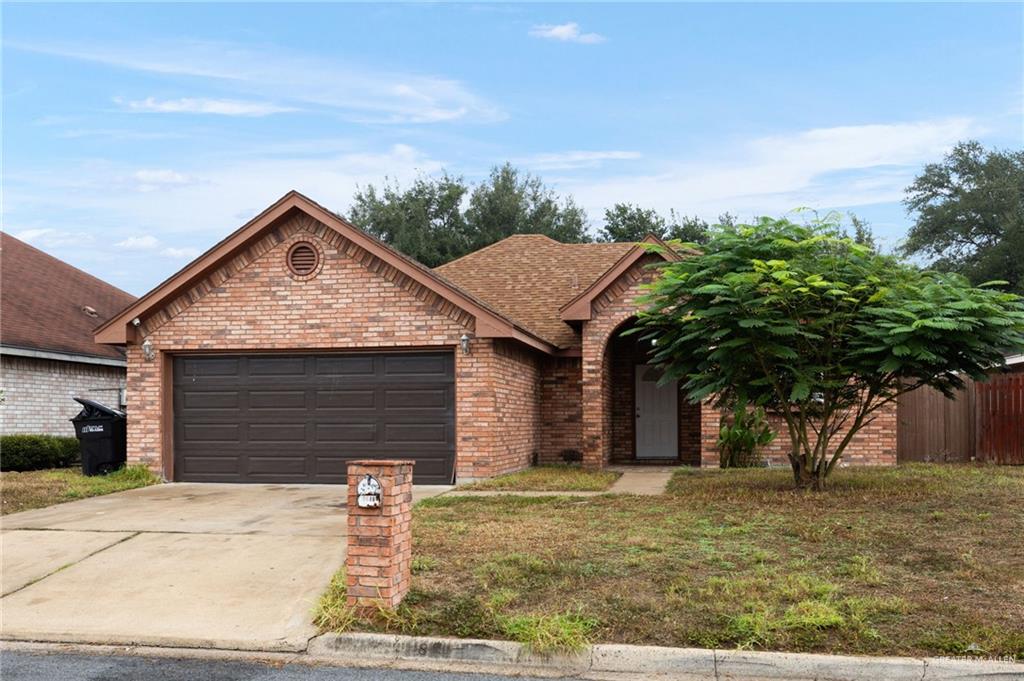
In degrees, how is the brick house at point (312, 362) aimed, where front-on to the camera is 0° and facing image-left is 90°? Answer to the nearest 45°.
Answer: approximately 0°

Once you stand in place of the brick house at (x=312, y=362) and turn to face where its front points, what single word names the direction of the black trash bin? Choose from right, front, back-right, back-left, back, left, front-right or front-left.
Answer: right

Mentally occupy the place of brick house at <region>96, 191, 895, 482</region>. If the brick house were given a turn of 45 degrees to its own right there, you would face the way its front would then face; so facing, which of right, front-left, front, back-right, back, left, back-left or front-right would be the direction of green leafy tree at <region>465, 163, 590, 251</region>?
back-right

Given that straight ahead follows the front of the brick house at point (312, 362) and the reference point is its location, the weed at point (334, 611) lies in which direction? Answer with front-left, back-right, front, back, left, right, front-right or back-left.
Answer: front

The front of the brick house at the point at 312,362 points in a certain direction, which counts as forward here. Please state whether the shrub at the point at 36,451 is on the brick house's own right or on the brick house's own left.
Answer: on the brick house's own right

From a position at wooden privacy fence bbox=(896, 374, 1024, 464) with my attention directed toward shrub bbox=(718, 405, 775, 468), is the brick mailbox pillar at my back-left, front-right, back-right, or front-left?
front-left

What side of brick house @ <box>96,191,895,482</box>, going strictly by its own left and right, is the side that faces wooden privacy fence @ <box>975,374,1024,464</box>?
left

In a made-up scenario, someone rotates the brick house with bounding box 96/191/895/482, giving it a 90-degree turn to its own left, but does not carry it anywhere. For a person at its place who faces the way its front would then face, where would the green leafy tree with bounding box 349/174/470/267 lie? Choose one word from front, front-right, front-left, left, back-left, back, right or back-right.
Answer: left

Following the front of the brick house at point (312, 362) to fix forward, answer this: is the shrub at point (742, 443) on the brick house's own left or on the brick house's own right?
on the brick house's own left

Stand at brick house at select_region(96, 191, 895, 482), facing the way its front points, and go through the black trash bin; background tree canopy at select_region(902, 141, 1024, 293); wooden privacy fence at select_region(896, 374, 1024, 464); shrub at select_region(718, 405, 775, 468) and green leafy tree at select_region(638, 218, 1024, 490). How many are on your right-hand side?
1

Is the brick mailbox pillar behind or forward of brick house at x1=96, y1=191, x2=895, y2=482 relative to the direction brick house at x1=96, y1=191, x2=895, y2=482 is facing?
forward

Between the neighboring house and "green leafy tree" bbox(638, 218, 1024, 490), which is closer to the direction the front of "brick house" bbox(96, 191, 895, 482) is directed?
the green leafy tree
